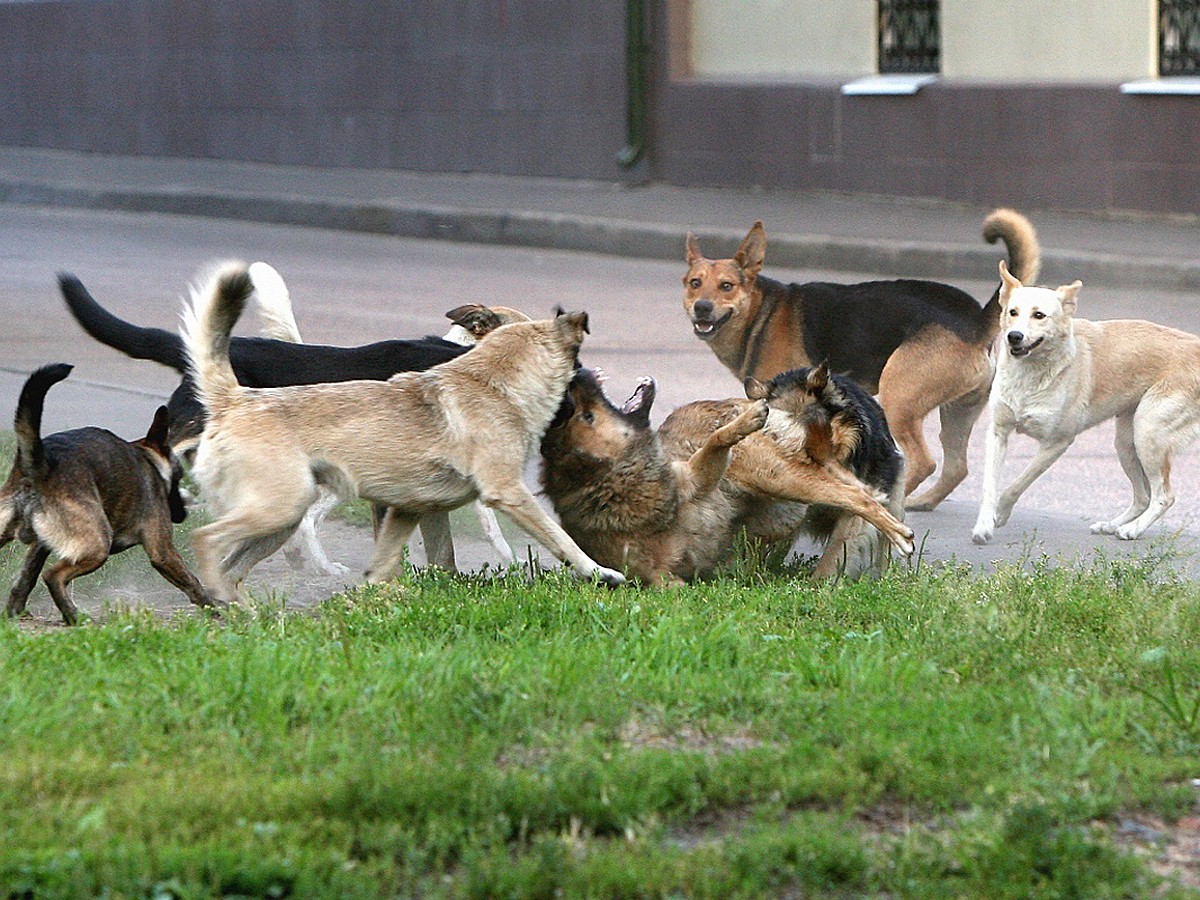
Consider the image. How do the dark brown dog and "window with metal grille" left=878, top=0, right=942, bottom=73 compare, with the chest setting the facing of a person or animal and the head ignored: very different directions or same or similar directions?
very different directions

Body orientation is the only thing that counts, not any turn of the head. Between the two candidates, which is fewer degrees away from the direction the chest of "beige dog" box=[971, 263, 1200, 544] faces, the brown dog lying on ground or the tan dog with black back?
the brown dog lying on ground

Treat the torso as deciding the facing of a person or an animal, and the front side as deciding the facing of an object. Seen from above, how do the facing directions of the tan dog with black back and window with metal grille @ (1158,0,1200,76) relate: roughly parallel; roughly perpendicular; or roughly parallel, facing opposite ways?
roughly perpendicular

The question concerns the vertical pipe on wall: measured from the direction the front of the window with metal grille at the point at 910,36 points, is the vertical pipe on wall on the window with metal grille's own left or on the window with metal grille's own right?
on the window with metal grille's own right

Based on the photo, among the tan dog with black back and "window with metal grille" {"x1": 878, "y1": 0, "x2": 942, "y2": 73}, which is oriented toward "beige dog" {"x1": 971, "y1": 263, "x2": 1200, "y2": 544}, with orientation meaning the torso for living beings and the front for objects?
the window with metal grille

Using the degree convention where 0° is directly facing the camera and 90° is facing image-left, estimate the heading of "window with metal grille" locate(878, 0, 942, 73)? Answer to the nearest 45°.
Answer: approximately 0°

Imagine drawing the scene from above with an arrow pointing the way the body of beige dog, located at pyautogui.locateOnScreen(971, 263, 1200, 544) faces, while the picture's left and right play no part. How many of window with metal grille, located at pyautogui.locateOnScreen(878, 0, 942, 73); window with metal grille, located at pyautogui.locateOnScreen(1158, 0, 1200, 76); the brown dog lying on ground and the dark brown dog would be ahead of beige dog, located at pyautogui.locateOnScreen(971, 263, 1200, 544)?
2

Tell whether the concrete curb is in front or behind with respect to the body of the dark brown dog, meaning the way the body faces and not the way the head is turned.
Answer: in front

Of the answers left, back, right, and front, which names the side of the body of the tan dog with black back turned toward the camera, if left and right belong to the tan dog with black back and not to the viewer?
left

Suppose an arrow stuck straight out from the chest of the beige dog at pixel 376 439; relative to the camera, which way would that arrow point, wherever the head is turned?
to the viewer's right

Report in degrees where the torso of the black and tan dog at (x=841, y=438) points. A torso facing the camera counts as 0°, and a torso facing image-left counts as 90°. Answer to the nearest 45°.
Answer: approximately 90°
